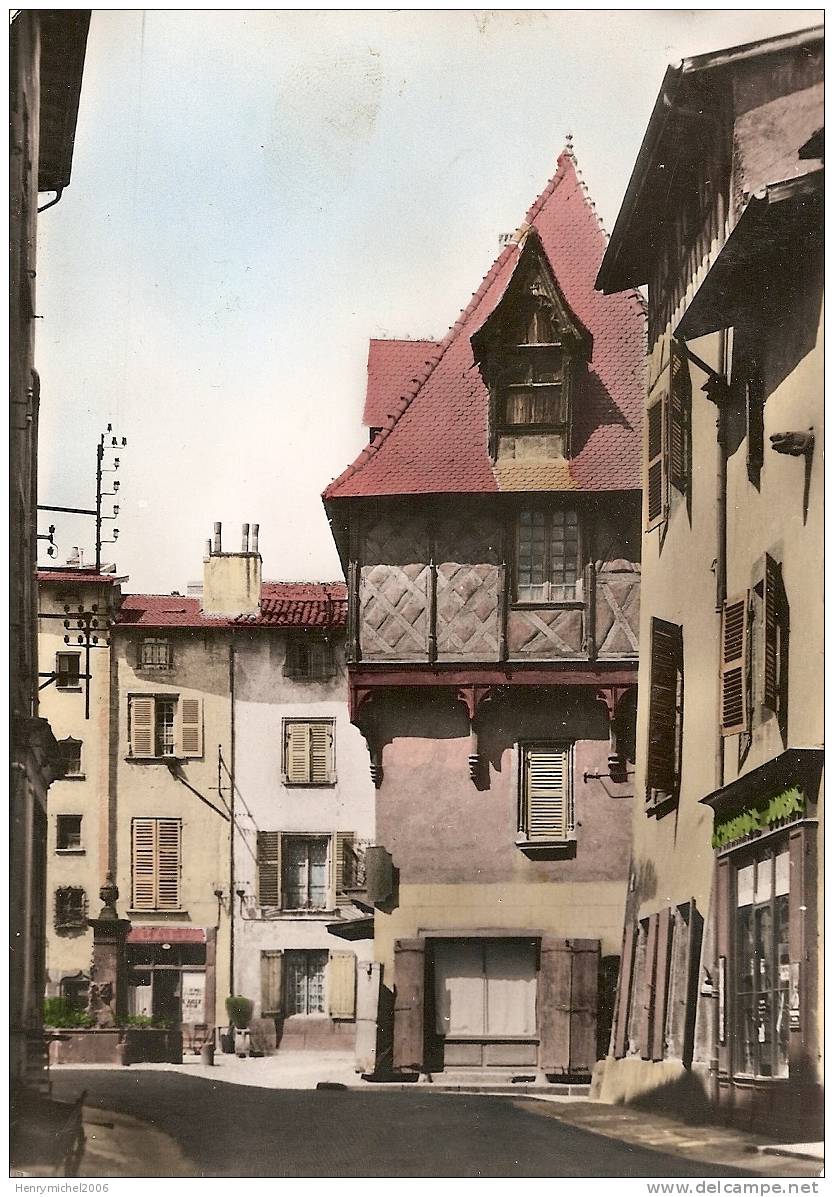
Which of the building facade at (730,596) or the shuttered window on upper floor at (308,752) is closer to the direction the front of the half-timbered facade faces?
the building facade

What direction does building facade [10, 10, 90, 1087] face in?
to the viewer's right

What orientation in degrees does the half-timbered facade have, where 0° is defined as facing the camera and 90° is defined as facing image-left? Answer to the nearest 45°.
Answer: approximately 0°

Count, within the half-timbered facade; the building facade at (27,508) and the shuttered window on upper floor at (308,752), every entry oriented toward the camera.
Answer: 2

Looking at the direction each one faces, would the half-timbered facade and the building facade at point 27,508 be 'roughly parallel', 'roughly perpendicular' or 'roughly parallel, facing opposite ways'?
roughly perpendicular

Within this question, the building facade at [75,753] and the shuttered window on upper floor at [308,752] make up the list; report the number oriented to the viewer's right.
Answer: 0
